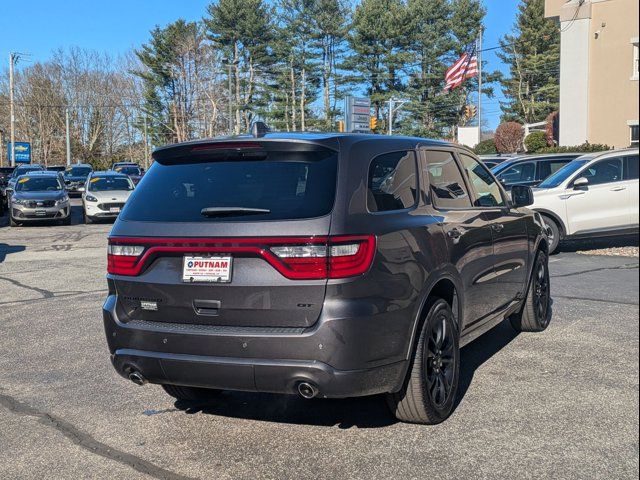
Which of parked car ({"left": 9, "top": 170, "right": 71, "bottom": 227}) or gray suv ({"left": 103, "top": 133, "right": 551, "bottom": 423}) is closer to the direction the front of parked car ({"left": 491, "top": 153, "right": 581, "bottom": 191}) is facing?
the parked car

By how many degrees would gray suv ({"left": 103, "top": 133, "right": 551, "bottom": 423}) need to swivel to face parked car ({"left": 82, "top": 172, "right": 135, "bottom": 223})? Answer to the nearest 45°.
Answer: approximately 45° to its left

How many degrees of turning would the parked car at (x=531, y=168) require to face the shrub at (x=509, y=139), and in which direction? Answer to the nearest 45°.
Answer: approximately 90° to its right

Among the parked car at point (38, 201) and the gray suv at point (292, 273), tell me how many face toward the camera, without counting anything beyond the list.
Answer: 1

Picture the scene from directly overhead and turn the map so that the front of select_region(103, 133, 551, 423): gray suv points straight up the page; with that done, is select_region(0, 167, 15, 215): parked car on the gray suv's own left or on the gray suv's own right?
on the gray suv's own left

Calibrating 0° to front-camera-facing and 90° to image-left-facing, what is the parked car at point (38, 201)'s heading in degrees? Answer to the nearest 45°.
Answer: approximately 0°

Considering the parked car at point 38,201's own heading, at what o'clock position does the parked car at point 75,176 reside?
the parked car at point 75,176 is roughly at 6 o'clock from the parked car at point 38,201.

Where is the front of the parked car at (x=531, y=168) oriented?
to the viewer's left

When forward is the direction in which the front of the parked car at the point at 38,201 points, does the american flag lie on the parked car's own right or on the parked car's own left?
on the parked car's own left

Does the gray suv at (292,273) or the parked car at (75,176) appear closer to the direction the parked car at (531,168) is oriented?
the parked car

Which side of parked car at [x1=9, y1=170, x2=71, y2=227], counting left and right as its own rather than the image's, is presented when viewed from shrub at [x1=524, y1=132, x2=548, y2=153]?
left

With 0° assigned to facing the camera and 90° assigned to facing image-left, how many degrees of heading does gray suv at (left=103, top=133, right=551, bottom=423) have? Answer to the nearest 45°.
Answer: approximately 225°

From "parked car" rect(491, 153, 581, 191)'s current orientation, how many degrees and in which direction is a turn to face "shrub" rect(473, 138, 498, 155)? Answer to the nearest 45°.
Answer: approximately 90° to its right
